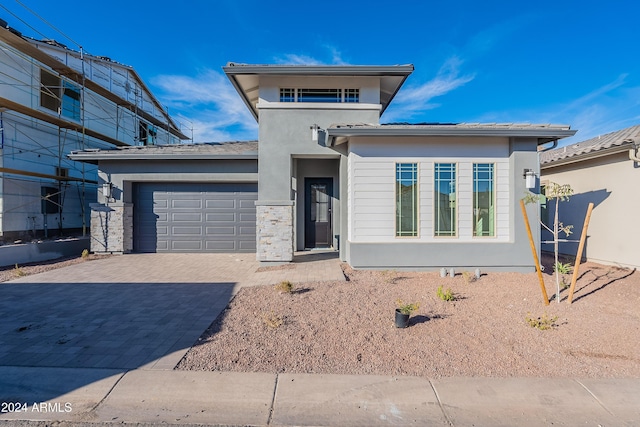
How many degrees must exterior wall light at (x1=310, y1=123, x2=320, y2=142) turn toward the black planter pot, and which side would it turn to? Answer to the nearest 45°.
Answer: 0° — it already faces it

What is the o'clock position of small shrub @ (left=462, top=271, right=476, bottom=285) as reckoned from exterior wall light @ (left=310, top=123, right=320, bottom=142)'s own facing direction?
The small shrub is roughly at 10 o'clock from the exterior wall light.

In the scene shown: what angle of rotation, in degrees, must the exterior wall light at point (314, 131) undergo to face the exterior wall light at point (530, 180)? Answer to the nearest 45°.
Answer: approximately 90° to its left

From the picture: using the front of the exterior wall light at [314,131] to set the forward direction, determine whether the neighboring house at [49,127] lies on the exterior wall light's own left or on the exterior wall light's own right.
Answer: on the exterior wall light's own right

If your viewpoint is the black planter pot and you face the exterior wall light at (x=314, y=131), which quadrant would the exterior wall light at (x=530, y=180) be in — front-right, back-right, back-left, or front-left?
front-right

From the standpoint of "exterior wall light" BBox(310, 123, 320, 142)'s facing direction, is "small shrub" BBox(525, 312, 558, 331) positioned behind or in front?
in front

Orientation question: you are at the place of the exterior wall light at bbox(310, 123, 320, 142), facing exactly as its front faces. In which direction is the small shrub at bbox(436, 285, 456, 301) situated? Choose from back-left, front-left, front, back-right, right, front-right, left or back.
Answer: front-left

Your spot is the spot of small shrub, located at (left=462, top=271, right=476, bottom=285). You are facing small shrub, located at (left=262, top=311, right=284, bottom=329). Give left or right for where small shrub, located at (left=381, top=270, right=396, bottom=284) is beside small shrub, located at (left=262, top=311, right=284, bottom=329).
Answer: right

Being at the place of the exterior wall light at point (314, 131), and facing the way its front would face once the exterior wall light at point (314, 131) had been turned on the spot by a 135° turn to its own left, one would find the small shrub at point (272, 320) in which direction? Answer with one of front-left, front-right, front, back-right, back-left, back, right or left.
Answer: back-right

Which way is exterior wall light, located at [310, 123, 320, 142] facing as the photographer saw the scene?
facing the viewer

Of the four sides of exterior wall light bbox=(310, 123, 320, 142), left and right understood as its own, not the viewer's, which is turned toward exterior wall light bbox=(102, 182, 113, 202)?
right

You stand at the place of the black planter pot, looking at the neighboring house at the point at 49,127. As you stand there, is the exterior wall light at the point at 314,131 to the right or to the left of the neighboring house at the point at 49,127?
right
